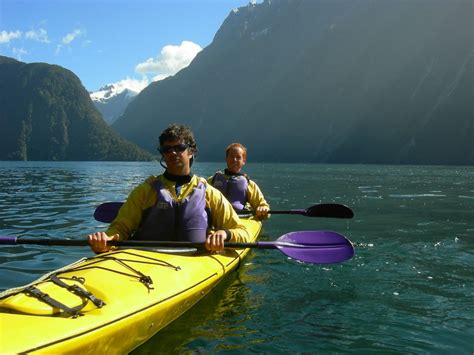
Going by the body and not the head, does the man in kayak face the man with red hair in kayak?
no

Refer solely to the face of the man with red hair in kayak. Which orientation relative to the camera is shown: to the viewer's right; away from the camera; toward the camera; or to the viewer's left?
toward the camera

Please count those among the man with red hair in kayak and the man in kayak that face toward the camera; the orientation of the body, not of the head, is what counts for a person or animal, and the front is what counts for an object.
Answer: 2

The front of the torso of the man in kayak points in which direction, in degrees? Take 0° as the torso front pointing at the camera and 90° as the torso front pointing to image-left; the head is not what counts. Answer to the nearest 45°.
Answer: approximately 0°

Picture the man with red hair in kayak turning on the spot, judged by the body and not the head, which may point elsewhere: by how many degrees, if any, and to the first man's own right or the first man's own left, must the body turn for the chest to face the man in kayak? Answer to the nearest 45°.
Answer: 0° — they already face them

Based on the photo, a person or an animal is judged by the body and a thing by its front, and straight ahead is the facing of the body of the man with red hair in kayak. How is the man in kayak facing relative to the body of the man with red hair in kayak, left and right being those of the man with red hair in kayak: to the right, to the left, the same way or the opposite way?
the same way

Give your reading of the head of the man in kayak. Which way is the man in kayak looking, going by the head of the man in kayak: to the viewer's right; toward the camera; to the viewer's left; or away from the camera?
toward the camera

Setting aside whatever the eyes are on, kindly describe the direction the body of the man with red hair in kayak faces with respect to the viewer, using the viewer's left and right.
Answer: facing the viewer
